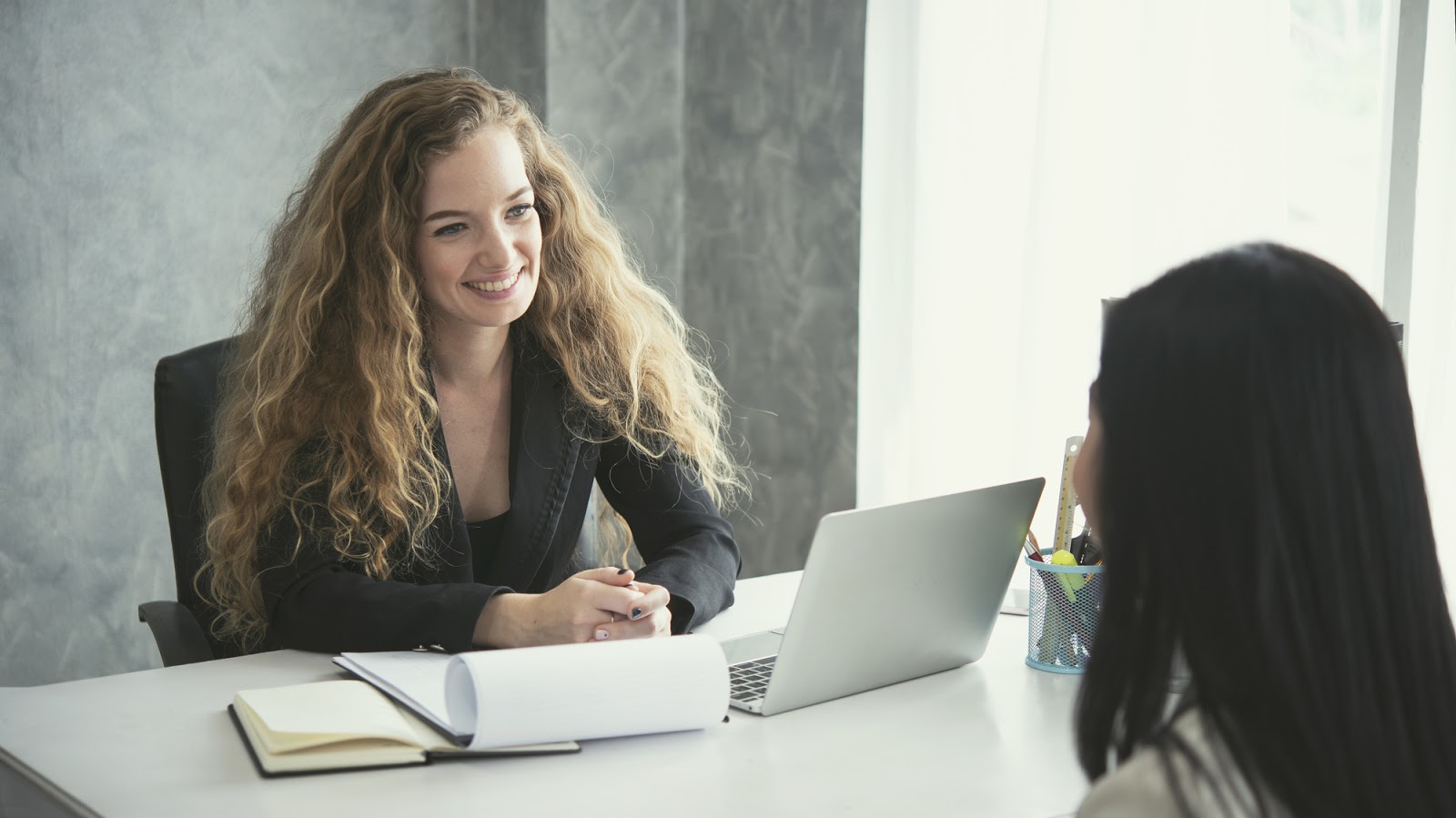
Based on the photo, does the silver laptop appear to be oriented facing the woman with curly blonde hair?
yes

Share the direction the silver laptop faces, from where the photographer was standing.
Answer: facing away from the viewer and to the left of the viewer

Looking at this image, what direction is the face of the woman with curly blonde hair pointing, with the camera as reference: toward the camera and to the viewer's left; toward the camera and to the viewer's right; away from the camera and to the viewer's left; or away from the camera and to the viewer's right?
toward the camera and to the viewer's right

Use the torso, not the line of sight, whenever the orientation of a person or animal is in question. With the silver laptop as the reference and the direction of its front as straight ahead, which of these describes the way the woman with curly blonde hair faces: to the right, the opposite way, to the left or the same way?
the opposite way
